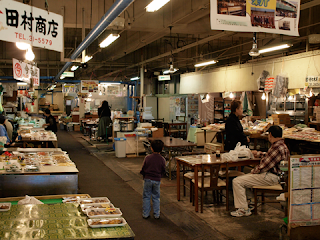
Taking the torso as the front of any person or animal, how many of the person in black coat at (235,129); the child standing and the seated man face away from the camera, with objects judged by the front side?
1

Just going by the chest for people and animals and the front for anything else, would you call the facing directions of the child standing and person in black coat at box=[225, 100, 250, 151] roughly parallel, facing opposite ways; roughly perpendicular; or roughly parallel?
roughly perpendicular

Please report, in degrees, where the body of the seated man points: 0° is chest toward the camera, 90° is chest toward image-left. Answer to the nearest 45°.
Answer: approximately 90°

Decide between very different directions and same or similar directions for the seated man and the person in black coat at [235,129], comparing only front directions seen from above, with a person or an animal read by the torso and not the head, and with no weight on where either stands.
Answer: very different directions

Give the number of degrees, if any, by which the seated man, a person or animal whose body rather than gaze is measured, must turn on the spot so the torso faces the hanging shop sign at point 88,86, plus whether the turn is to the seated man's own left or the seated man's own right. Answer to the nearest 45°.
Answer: approximately 45° to the seated man's own right

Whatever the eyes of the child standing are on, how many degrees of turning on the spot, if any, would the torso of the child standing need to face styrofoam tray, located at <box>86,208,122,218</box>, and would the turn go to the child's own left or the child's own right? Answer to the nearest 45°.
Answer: approximately 180°

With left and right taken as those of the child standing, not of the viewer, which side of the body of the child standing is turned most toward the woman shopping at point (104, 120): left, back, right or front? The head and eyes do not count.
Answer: front

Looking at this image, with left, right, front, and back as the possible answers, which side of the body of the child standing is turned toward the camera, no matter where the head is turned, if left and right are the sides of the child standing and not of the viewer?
back
